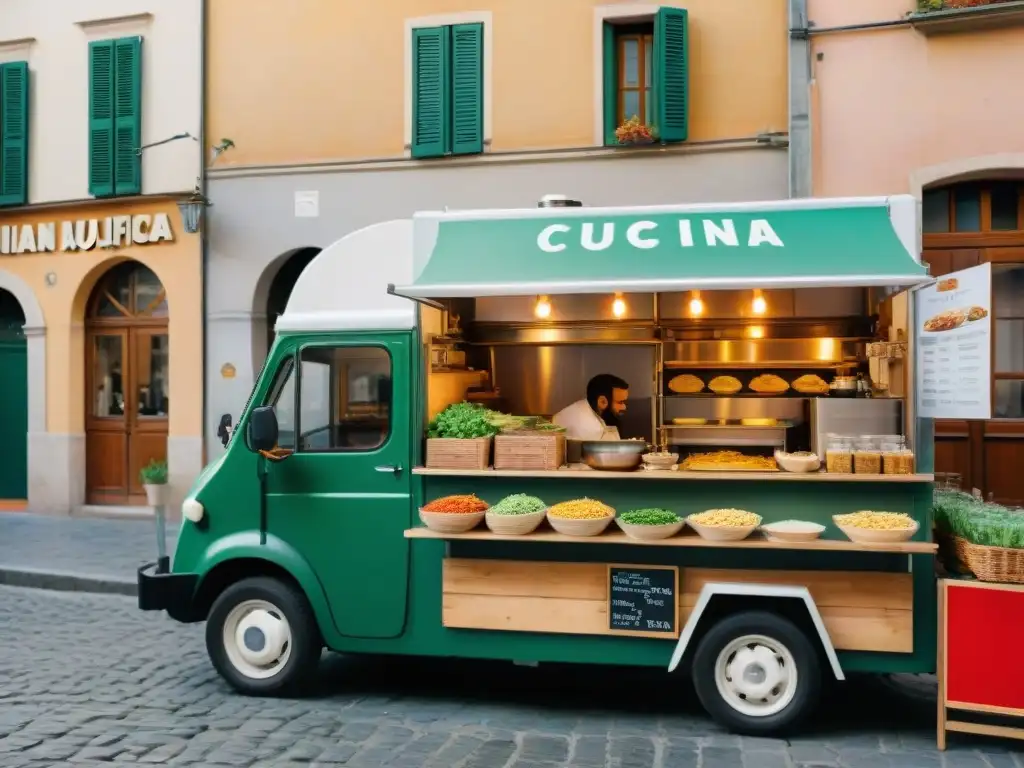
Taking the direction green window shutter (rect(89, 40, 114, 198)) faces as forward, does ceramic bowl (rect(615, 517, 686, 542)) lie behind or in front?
in front

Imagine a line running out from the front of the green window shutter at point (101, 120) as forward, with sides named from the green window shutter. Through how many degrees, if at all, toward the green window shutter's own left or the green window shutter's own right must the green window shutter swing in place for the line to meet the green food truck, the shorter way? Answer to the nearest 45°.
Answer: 0° — it already faces it

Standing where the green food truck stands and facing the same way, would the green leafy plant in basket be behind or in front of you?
behind

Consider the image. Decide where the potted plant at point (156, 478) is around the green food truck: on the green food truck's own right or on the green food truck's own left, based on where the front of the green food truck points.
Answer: on the green food truck's own right

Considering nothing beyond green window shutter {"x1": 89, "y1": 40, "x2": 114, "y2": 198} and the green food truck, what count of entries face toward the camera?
1

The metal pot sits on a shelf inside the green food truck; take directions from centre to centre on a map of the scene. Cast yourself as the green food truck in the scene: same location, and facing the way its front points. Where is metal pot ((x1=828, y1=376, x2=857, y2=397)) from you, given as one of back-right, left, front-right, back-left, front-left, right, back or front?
back-right

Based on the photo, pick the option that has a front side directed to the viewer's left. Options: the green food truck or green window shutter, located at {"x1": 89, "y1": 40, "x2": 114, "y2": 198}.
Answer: the green food truck

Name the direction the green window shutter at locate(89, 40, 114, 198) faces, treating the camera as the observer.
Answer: facing the viewer

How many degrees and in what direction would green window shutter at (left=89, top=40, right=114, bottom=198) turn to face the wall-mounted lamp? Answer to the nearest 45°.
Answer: approximately 45° to its left

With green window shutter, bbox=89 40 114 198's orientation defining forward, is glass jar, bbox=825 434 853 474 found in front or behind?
in front

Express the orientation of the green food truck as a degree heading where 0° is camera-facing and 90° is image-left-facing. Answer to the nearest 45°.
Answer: approximately 90°

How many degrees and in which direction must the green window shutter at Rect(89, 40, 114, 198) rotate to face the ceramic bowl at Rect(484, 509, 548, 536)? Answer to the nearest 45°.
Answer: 0° — it already faces it

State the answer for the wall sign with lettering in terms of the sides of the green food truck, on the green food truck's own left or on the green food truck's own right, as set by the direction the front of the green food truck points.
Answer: on the green food truck's own right

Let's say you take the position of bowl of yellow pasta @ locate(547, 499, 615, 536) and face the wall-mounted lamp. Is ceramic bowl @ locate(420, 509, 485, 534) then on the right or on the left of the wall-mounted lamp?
left

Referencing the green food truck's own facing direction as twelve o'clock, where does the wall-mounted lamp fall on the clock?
The wall-mounted lamp is roughly at 2 o'clock from the green food truck.
